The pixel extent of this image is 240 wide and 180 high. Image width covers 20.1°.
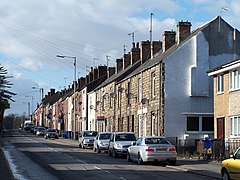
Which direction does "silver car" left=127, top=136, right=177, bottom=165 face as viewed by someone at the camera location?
facing away from the viewer and to the left of the viewer

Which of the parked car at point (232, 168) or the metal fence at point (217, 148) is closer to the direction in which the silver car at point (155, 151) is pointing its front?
the metal fence

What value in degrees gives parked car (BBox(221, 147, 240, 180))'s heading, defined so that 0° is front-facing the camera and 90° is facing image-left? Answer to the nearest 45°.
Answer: approximately 90°

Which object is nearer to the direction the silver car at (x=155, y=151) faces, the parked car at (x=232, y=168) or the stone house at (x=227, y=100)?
the stone house

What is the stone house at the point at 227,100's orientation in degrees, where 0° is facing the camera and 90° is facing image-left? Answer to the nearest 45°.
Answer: approximately 45°

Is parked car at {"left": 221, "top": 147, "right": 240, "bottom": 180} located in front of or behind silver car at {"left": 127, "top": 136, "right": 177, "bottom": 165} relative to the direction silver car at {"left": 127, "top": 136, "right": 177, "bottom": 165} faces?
behind
